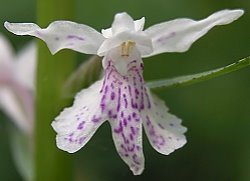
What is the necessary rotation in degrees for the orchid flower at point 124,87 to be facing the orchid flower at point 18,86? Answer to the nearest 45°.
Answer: approximately 135° to its right

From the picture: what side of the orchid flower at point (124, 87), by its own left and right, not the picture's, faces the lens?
front
